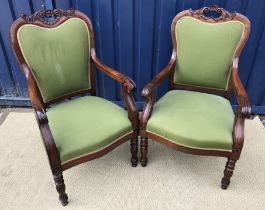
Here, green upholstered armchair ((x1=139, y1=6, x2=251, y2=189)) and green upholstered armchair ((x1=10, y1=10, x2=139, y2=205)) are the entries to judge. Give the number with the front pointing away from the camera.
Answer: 0

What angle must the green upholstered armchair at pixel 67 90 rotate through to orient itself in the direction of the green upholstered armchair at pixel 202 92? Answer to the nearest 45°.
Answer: approximately 45° to its left

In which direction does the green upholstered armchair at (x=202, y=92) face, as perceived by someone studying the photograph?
facing the viewer and to the left of the viewer

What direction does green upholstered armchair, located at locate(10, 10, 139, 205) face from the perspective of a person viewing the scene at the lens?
facing the viewer and to the right of the viewer
